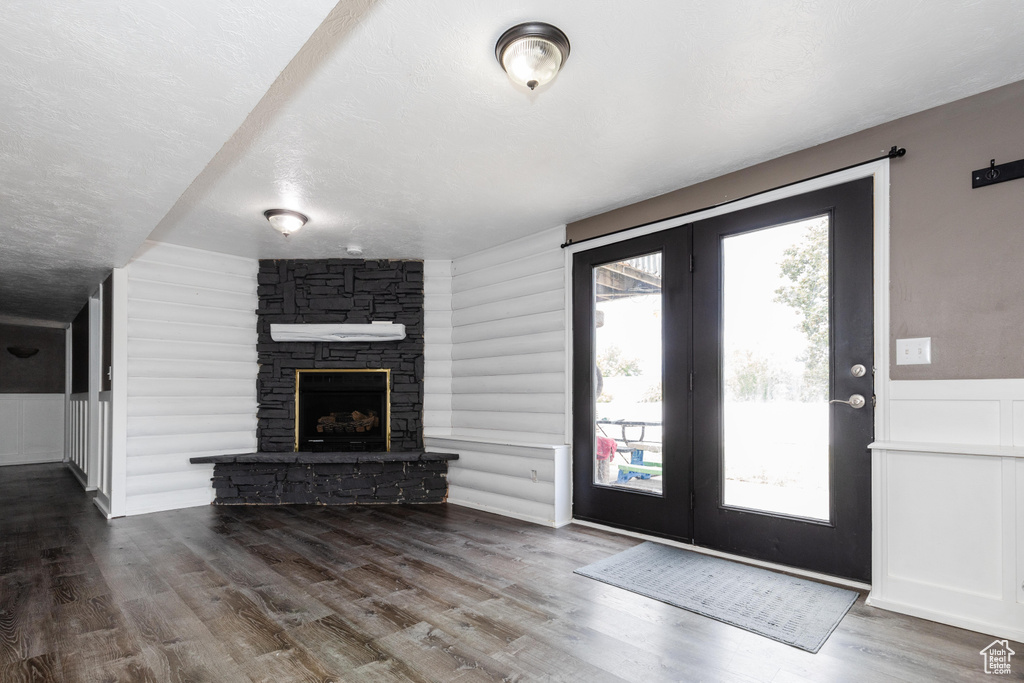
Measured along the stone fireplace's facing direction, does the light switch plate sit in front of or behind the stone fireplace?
in front

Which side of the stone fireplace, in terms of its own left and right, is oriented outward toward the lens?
front

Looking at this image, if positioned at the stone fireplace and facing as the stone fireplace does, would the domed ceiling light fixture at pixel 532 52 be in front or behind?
in front

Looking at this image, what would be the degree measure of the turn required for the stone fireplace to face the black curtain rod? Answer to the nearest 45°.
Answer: approximately 45° to its left

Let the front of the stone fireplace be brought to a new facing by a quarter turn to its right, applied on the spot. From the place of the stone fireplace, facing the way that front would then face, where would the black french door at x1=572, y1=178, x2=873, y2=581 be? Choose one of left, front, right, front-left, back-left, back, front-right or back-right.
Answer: back-left

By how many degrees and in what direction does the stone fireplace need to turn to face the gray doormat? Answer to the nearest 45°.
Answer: approximately 45° to its left
